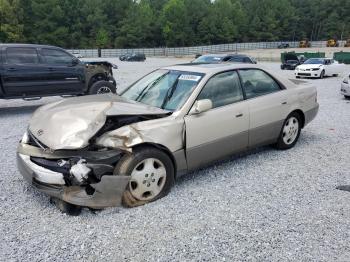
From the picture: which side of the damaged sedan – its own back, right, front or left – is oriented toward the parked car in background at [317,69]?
back

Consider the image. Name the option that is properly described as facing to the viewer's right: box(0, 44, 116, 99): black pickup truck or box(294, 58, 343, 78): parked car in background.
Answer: the black pickup truck

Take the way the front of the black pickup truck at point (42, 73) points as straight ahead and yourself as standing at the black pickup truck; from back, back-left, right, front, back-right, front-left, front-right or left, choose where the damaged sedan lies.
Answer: right

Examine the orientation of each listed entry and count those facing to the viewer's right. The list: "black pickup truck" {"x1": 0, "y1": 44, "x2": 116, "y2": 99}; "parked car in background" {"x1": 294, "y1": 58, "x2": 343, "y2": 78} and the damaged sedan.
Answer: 1

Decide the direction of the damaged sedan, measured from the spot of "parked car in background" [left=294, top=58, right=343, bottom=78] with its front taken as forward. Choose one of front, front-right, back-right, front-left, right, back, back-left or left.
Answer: front-left

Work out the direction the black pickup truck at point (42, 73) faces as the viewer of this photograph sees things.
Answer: facing to the right of the viewer

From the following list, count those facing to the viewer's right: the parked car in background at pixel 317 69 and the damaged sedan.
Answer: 0

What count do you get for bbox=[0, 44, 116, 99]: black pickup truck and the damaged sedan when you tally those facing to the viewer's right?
1

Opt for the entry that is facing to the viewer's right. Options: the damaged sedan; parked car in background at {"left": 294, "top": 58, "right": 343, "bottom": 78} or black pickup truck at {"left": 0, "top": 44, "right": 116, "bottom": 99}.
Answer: the black pickup truck

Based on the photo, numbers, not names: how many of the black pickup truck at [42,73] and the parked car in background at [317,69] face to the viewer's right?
1

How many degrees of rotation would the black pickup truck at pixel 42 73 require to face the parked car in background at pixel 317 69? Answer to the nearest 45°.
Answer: approximately 45° to its left

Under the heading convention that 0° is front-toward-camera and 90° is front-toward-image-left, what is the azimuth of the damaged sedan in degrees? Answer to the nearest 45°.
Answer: approximately 45°

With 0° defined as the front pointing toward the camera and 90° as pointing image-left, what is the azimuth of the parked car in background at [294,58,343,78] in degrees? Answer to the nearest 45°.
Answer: approximately 45°
